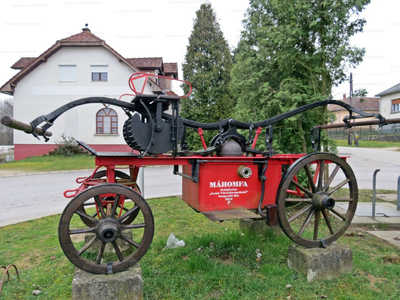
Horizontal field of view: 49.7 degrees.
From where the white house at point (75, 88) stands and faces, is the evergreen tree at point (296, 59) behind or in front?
in front

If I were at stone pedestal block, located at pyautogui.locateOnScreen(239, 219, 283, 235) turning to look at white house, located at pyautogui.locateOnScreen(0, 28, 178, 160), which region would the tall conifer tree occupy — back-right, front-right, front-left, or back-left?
front-right

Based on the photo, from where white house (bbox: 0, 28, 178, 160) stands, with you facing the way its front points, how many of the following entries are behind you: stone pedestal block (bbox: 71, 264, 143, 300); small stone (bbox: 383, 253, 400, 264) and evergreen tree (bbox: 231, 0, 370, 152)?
0

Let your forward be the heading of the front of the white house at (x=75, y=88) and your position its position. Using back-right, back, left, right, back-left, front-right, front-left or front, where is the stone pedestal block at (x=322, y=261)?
front

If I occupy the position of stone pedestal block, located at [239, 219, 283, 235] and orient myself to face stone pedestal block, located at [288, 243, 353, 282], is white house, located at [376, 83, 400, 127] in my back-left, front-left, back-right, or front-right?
back-left

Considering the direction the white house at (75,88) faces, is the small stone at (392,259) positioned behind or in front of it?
in front

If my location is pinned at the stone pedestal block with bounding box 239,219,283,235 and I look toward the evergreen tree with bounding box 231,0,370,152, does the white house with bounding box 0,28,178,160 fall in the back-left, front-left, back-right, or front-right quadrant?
front-left

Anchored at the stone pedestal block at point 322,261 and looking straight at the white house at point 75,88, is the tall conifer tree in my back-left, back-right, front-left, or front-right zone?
front-right

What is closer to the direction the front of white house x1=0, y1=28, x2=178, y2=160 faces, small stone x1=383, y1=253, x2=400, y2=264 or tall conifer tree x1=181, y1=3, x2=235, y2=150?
the small stone

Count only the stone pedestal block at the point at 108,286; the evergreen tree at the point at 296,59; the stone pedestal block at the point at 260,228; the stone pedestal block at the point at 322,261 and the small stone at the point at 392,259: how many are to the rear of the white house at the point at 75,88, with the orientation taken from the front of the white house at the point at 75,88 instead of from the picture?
0

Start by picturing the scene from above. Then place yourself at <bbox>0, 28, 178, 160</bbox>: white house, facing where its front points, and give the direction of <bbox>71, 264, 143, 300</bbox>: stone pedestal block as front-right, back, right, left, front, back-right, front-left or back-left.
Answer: front

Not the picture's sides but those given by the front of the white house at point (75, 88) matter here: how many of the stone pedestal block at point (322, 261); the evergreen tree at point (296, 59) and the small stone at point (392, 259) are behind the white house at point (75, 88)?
0

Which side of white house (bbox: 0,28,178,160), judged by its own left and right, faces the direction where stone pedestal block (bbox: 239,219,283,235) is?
front

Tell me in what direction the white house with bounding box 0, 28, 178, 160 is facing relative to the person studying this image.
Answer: facing the viewer

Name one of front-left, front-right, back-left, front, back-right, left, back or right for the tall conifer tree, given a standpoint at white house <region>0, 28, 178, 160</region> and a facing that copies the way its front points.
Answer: left

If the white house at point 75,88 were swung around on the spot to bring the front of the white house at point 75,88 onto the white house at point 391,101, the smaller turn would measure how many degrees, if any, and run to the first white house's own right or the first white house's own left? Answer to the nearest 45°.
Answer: approximately 90° to the first white house's own left

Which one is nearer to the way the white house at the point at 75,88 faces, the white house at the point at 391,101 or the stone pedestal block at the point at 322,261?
the stone pedestal block

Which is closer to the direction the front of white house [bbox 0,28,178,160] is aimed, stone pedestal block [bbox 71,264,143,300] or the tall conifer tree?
the stone pedestal block
